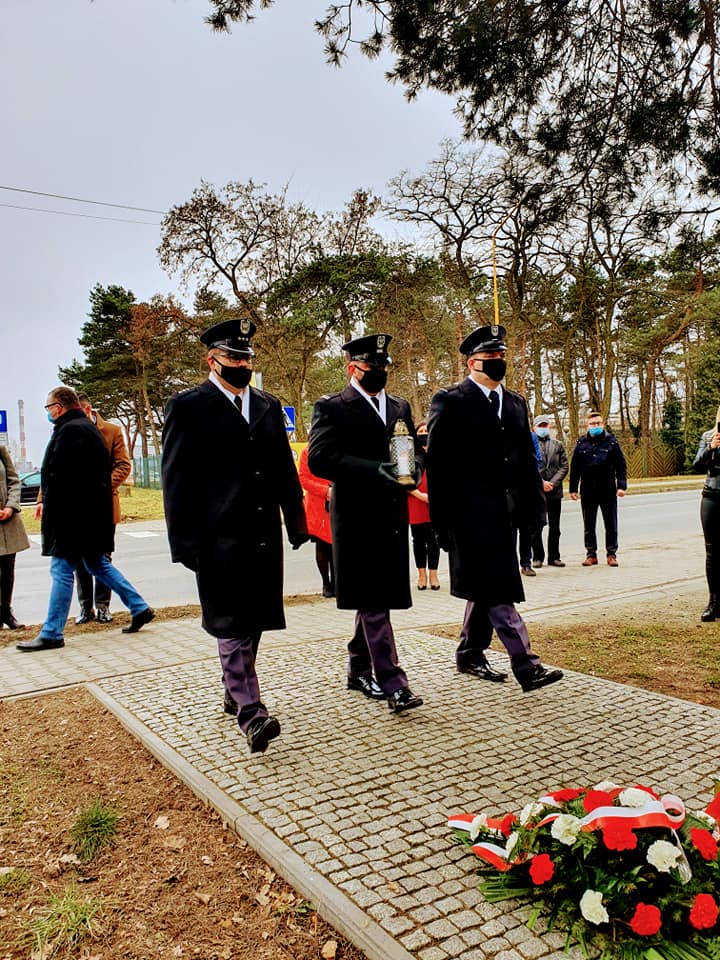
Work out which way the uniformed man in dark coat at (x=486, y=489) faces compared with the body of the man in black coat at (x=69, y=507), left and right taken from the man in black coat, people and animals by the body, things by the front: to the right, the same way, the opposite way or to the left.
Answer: to the left

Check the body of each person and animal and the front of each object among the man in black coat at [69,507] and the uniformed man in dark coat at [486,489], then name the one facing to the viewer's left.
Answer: the man in black coat

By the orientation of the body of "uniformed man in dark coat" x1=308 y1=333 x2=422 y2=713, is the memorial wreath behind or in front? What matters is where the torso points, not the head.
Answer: in front

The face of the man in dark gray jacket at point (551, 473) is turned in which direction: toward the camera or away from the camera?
toward the camera

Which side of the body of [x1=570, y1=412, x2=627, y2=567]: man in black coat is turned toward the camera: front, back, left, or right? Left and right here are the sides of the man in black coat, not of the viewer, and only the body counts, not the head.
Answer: front

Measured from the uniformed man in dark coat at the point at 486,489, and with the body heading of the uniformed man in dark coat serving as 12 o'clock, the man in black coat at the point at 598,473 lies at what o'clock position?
The man in black coat is roughly at 8 o'clock from the uniformed man in dark coat.

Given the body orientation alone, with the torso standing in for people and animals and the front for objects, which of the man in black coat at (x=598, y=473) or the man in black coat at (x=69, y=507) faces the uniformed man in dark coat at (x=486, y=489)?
the man in black coat at (x=598, y=473)

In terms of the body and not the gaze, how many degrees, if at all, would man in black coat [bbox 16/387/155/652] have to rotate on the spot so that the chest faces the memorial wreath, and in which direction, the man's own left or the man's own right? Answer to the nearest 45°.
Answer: approximately 90° to the man's own left

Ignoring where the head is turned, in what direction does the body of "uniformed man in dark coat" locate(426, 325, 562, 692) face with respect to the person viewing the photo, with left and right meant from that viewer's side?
facing the viewer and to the right of the viewer

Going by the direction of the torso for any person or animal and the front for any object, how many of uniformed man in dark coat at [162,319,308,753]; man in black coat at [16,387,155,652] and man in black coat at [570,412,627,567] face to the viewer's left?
1

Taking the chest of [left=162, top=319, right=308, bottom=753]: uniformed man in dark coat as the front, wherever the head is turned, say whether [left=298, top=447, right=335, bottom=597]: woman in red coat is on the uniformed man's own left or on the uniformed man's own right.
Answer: on the uniformed man's own left

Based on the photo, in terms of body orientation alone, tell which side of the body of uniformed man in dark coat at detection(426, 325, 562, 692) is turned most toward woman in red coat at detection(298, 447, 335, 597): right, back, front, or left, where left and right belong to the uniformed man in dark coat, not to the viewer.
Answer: back

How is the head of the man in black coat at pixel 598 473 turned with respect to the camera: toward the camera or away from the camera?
toward the camera

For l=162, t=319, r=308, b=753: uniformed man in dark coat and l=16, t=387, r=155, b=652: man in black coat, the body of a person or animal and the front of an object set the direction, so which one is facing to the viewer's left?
the man in black coat

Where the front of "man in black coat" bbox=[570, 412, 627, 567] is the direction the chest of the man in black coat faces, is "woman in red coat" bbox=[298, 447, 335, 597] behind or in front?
in front

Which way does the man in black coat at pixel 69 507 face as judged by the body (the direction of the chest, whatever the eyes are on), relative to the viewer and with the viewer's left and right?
facing to the left of the viewer

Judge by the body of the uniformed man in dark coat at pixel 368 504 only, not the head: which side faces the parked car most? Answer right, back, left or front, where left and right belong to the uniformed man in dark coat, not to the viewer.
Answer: back
